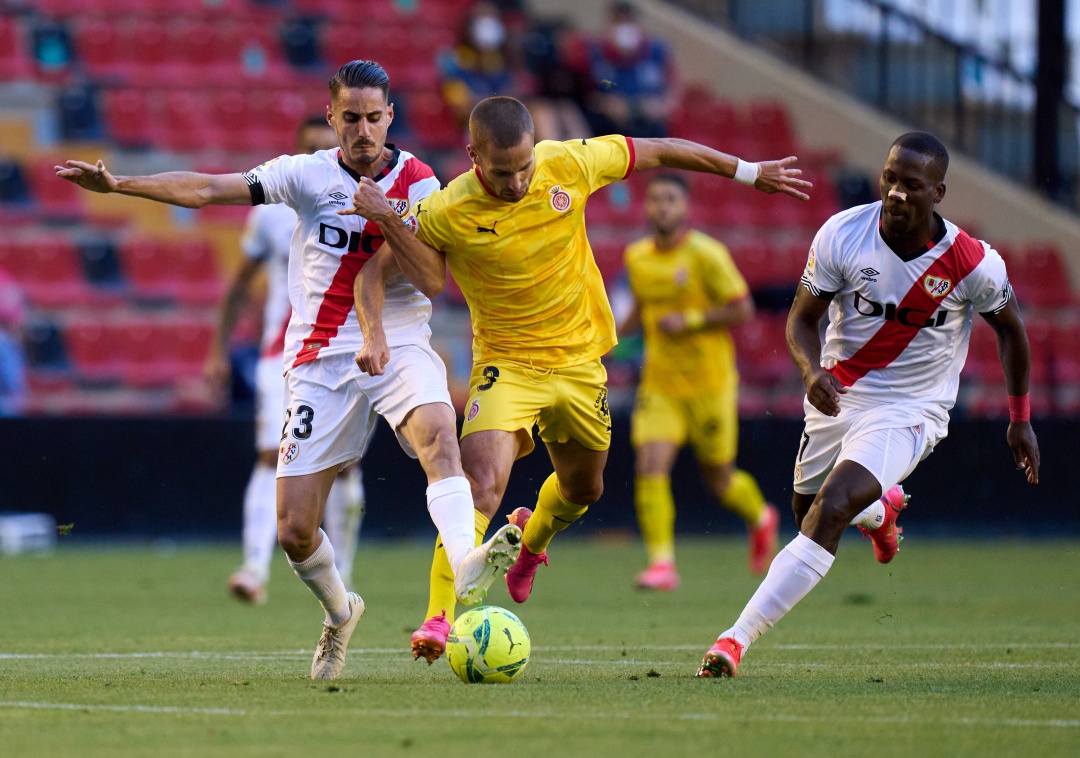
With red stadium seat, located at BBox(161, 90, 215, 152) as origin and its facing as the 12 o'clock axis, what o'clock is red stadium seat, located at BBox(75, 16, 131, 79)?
red stadium seat, located at BBox(75, 16, 131, 79) is roughly at 5 o'clock from red stadium seat, located at BBox(161, 90, 215, 152).

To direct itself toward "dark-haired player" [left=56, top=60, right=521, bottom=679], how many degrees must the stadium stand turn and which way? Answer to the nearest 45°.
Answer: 0° — it already faces them

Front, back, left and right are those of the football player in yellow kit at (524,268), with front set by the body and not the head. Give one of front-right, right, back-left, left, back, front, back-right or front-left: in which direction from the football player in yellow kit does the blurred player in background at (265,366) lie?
back-right

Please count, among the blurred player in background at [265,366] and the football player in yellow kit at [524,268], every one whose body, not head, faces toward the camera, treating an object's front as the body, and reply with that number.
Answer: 2

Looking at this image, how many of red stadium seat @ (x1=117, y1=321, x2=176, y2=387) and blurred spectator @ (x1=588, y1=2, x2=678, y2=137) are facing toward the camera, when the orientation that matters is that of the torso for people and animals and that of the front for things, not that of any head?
2

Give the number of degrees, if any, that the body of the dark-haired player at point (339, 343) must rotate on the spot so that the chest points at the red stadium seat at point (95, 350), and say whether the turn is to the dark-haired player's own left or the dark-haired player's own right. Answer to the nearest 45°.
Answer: approximately 180°

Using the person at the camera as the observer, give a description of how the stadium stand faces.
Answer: facing the viewer

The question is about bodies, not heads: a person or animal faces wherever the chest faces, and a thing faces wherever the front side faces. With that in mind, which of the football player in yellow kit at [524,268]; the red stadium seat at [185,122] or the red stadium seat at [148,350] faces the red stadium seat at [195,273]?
the red stadium seat at [185,122]

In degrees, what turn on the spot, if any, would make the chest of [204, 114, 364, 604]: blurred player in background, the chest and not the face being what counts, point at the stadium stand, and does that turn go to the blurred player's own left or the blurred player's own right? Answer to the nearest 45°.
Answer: approximately 180°

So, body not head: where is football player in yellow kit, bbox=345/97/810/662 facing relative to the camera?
toward the camera

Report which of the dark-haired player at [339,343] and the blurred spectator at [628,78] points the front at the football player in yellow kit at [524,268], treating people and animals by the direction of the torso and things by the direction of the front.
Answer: the blurred spectator

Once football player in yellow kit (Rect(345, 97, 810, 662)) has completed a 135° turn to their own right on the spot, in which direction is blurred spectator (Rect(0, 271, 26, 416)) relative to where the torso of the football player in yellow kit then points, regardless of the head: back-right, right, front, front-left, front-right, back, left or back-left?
front

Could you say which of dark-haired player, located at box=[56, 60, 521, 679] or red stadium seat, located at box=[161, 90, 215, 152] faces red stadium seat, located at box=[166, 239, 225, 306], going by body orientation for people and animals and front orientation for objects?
red stadium seat, located at box=[161, 90, 215, 152]

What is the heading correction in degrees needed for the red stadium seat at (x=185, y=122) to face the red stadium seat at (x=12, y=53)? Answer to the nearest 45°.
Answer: approximately 135° to its right

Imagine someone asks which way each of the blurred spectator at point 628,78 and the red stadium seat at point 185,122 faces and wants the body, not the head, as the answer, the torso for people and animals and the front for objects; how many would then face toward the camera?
2

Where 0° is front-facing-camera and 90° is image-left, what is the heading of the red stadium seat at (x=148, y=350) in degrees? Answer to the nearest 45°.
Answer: approximately 0°

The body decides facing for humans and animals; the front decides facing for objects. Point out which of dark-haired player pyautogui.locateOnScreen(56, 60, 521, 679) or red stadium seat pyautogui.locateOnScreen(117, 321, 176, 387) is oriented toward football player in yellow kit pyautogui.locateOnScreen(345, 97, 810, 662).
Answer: the red stadium seat
